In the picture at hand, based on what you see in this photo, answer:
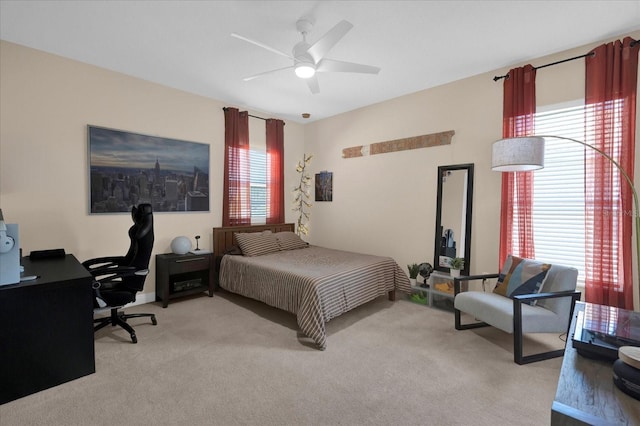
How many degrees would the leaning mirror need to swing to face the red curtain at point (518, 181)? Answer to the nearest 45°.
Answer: approximately 90° to its left

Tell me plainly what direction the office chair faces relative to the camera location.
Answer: facing to the left of the viewer

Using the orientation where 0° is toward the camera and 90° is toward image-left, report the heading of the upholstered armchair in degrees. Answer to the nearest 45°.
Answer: approximately 45°

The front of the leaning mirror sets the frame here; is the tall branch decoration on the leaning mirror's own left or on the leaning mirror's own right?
on the leaning mirror's own right

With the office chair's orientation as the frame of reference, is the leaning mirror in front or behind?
behind

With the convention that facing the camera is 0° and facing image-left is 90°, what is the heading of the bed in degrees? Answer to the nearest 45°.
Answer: approximately 315°

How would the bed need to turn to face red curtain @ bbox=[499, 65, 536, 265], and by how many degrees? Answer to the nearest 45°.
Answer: approximately 45° to its left

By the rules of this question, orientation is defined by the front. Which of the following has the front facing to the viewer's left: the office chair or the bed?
the office chair

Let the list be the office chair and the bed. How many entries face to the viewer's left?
1

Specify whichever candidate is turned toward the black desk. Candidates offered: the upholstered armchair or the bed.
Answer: the upholstered armchair
